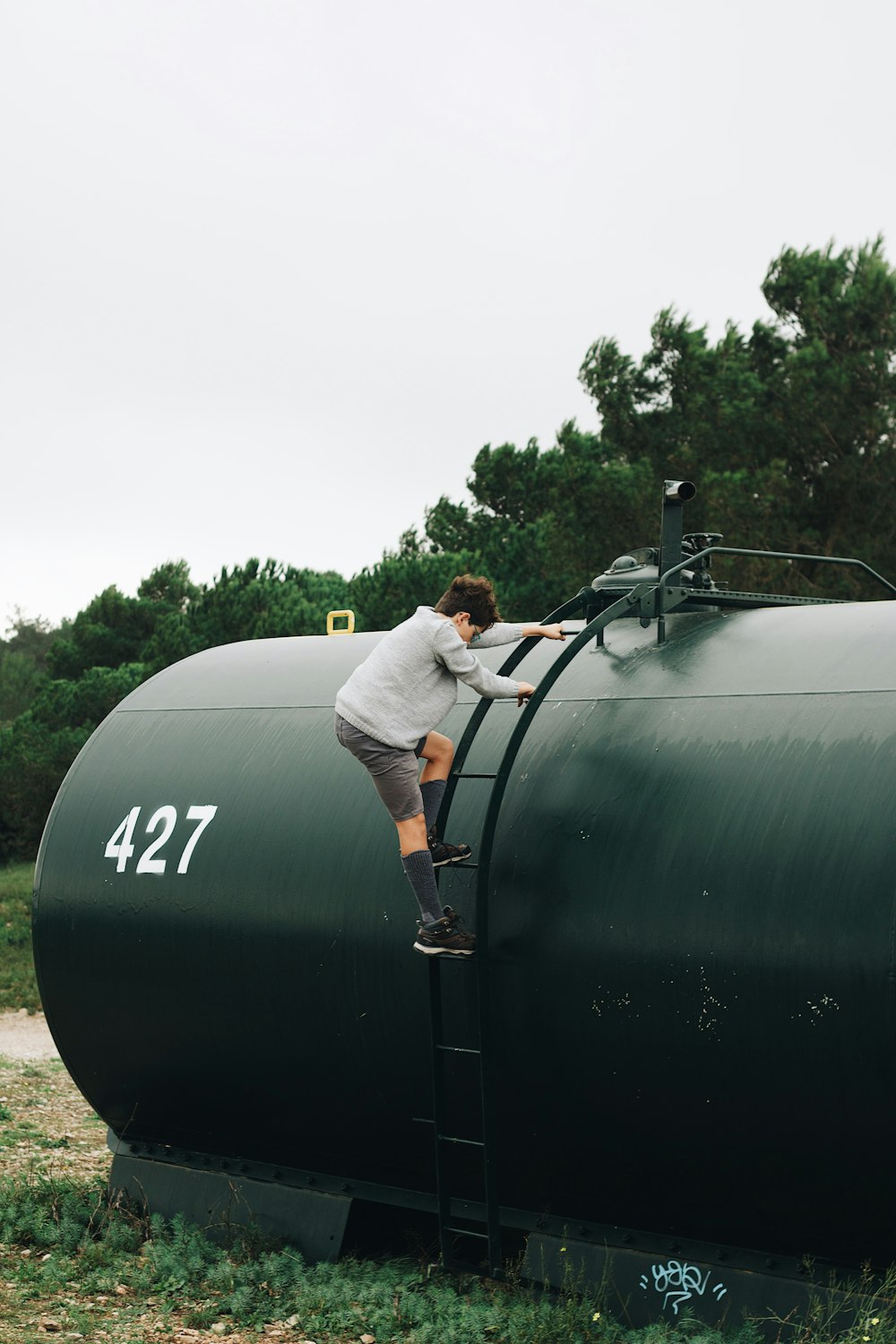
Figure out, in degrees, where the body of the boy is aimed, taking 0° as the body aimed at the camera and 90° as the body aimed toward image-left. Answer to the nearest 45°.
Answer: approximately 270°

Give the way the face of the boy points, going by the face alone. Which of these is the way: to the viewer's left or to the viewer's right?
to the viewer's right
